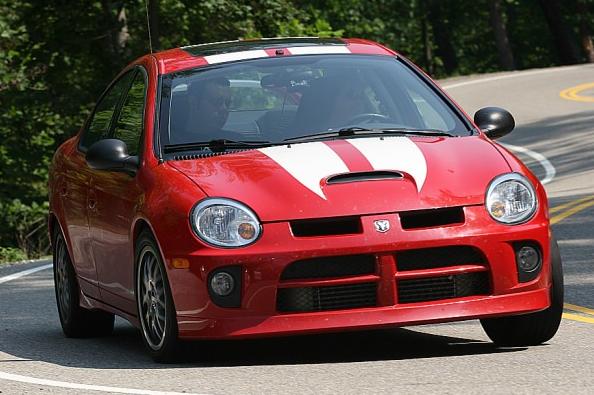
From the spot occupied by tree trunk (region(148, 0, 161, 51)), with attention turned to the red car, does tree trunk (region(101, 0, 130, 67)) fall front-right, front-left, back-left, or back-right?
back-right

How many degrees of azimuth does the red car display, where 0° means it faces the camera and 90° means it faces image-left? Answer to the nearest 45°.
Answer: approximately 0°

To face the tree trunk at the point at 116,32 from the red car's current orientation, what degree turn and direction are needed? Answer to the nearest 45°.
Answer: approximately 180°

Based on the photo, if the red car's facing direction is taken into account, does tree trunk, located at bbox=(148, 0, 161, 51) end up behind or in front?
behind

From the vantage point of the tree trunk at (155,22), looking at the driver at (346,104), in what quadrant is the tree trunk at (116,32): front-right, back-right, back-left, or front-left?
back-right
